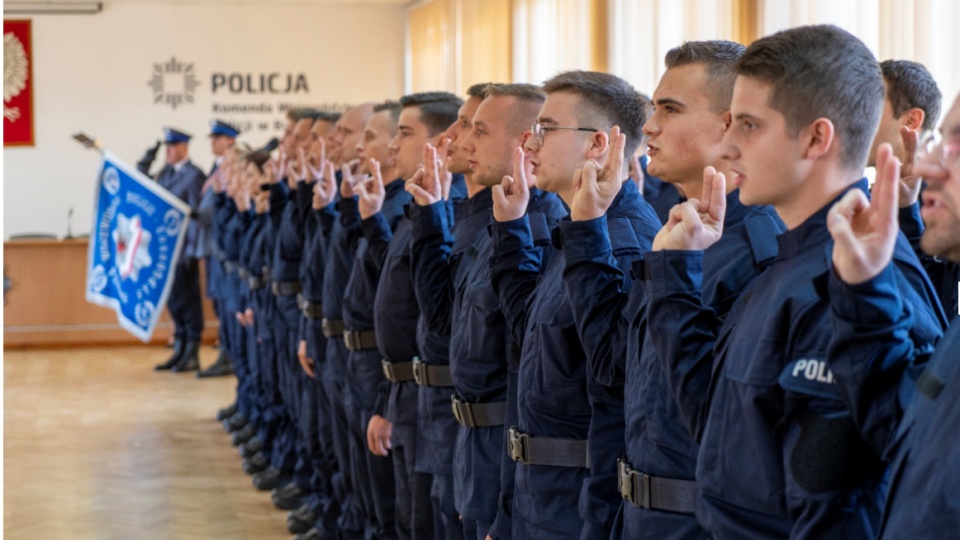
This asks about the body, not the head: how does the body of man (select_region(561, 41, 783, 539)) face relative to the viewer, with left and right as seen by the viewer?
facing the viewer and to the left of the viewer

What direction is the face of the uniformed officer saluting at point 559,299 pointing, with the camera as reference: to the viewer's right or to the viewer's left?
to the viewer's left
